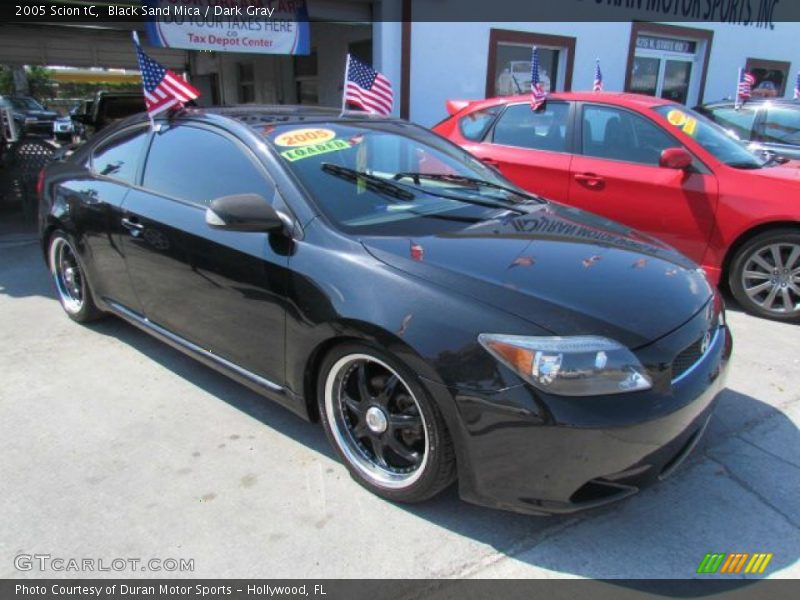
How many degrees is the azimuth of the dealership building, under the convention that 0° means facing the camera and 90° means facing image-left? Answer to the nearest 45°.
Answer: approximately 0°

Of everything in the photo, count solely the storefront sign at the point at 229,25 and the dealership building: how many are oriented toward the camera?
2

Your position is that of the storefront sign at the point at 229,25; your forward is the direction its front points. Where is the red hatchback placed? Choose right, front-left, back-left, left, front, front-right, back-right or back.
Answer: front-left

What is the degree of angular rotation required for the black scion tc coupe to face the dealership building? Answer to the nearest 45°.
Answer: approximately 135° to its left

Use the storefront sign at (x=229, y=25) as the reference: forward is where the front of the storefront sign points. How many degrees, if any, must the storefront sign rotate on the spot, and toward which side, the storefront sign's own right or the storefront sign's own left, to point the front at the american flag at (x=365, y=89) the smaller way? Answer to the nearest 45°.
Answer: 0° — it already faces it

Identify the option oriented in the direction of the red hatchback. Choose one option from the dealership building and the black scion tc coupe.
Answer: the dealership building

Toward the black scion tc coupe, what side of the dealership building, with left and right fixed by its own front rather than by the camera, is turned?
front

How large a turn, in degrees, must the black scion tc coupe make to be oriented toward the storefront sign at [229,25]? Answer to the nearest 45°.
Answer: approximately 135° to its left

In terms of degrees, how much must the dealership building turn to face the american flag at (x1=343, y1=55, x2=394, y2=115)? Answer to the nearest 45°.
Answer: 0° — it already faces it
